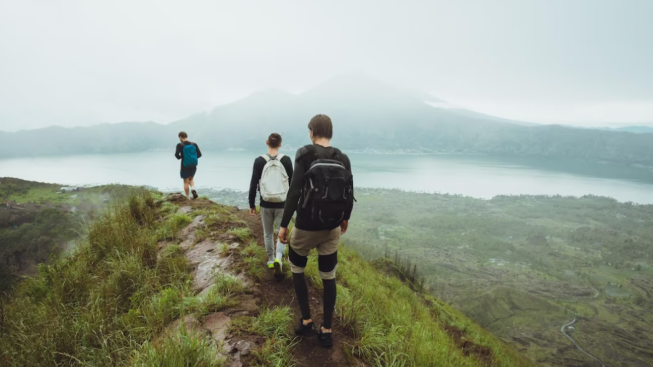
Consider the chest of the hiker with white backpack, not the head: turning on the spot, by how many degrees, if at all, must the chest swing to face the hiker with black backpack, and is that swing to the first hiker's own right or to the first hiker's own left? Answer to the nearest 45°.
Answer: approximately 180°

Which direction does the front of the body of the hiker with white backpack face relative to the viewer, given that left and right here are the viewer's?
facing away from the viewer

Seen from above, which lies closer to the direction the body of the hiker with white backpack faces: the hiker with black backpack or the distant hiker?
the distant hiker
